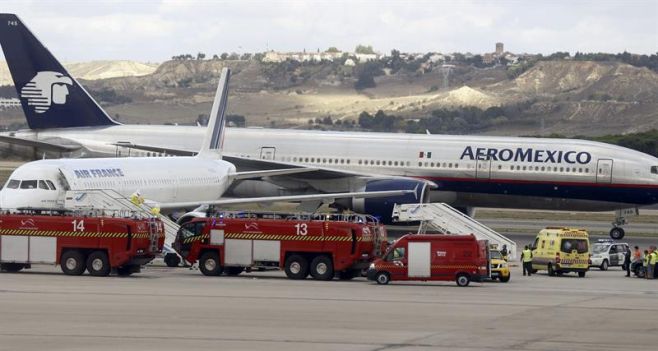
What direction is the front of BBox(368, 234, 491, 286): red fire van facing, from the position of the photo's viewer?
facing to the left of the viewer

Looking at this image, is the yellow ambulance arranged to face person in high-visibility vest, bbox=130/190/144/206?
no

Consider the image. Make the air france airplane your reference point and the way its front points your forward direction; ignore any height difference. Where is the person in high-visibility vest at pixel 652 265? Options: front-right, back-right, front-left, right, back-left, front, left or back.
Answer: back-left

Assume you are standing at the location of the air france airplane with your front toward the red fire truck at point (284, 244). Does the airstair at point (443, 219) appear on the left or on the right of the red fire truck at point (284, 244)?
left

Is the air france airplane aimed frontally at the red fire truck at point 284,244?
no

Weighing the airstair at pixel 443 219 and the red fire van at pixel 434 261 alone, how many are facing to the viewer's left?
2

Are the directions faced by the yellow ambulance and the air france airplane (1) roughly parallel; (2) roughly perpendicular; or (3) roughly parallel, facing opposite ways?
roughly perpendicular

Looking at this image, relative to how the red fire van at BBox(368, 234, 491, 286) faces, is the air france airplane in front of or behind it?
in front

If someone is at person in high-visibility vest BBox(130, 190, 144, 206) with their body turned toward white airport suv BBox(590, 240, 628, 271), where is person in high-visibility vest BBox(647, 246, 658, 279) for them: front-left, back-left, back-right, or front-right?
front-right

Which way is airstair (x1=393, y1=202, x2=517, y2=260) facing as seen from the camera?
to the viewer's left
